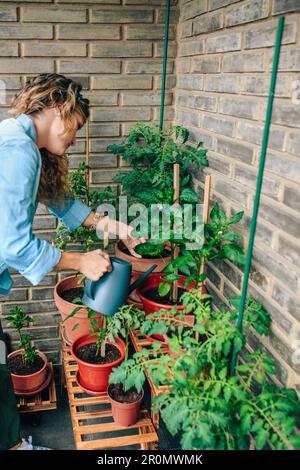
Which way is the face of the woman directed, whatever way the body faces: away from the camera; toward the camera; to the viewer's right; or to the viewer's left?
to the viewer's right

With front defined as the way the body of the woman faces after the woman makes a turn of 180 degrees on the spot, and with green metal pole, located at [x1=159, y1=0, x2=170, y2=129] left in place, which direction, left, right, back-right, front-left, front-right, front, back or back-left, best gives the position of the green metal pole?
back-right

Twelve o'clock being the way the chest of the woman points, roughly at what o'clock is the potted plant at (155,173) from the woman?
The potted plant is roughly at 11 o'clock from the woman.

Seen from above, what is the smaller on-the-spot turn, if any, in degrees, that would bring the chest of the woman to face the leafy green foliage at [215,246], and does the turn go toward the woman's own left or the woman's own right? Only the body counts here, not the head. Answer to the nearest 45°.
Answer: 0° — they already face it

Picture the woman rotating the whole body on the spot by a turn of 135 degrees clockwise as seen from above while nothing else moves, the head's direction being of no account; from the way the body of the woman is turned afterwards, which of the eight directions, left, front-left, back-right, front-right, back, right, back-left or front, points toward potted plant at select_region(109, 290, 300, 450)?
left

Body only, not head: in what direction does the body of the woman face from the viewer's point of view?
to the viewer's right
